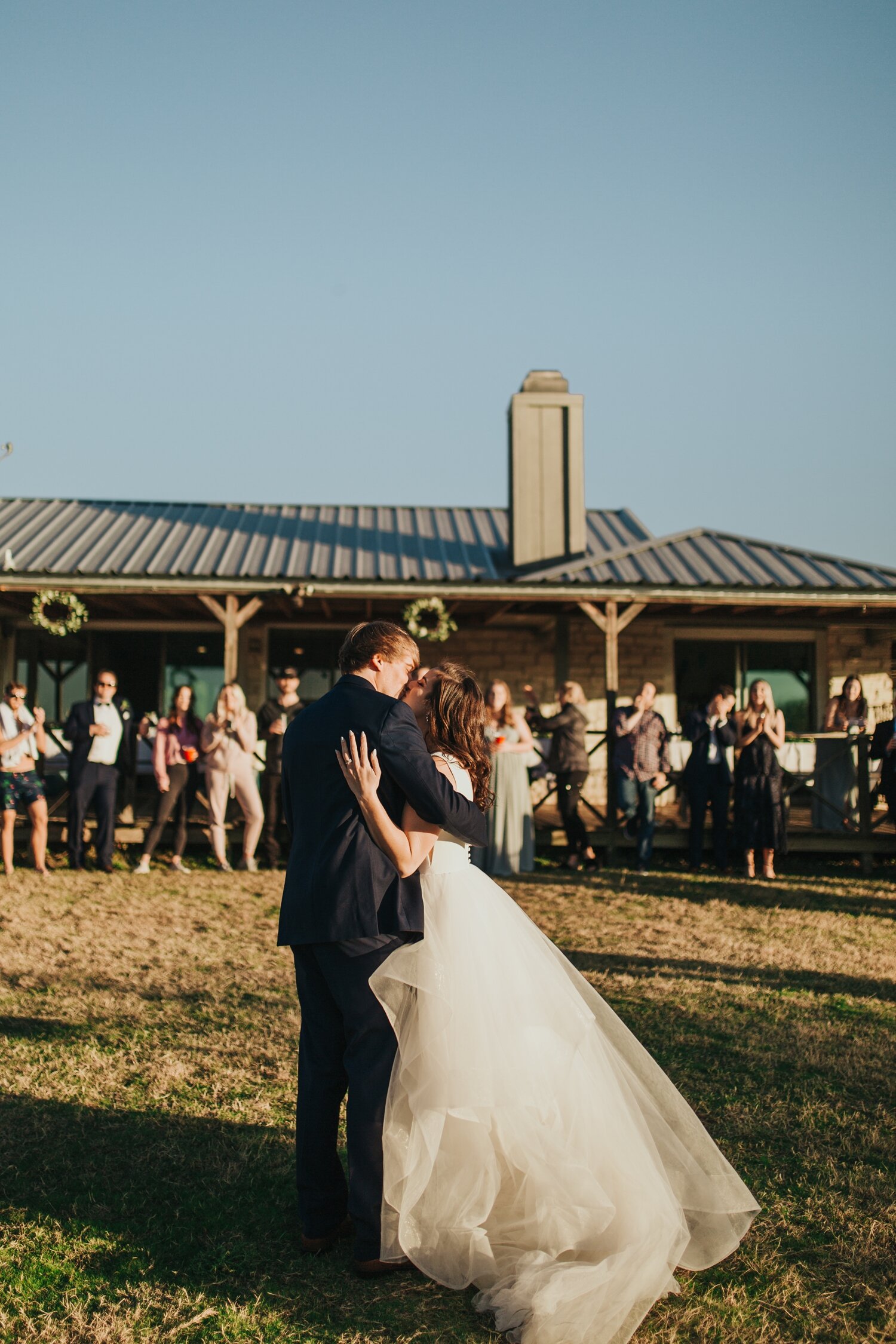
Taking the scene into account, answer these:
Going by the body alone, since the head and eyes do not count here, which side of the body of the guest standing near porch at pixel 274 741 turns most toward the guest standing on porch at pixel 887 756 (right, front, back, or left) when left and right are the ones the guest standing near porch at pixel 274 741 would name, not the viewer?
left

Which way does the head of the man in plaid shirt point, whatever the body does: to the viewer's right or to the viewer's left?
to the viewer's left

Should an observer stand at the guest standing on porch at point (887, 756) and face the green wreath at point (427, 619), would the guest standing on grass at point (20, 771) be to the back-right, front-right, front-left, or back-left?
front-left

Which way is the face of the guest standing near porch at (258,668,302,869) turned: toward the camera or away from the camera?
toward the camera

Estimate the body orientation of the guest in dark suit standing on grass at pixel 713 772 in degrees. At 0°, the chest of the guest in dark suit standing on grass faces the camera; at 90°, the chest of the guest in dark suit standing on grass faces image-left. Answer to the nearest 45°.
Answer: approximately 0°

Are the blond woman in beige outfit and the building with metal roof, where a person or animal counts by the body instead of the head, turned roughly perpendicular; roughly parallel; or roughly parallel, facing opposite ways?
roughly parallel

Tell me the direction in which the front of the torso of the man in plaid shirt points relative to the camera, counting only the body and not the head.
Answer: toward the camera

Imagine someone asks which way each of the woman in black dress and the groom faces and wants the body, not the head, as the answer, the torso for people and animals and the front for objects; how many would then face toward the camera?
1

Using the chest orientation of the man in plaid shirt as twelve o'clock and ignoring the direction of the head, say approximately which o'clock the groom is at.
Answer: The groom is roughly at 12 o'clock from the man in plaid shirt.

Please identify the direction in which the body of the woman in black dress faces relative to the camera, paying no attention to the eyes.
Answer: toward the camera

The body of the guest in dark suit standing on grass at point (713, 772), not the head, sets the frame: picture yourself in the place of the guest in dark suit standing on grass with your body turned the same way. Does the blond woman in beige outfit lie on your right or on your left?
on your right

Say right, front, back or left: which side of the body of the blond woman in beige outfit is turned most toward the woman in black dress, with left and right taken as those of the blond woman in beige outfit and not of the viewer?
left

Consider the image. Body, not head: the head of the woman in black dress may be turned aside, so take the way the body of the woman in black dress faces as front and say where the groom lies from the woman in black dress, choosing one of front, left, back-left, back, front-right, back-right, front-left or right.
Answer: front

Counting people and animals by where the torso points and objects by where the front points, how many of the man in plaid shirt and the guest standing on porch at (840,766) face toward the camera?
2
